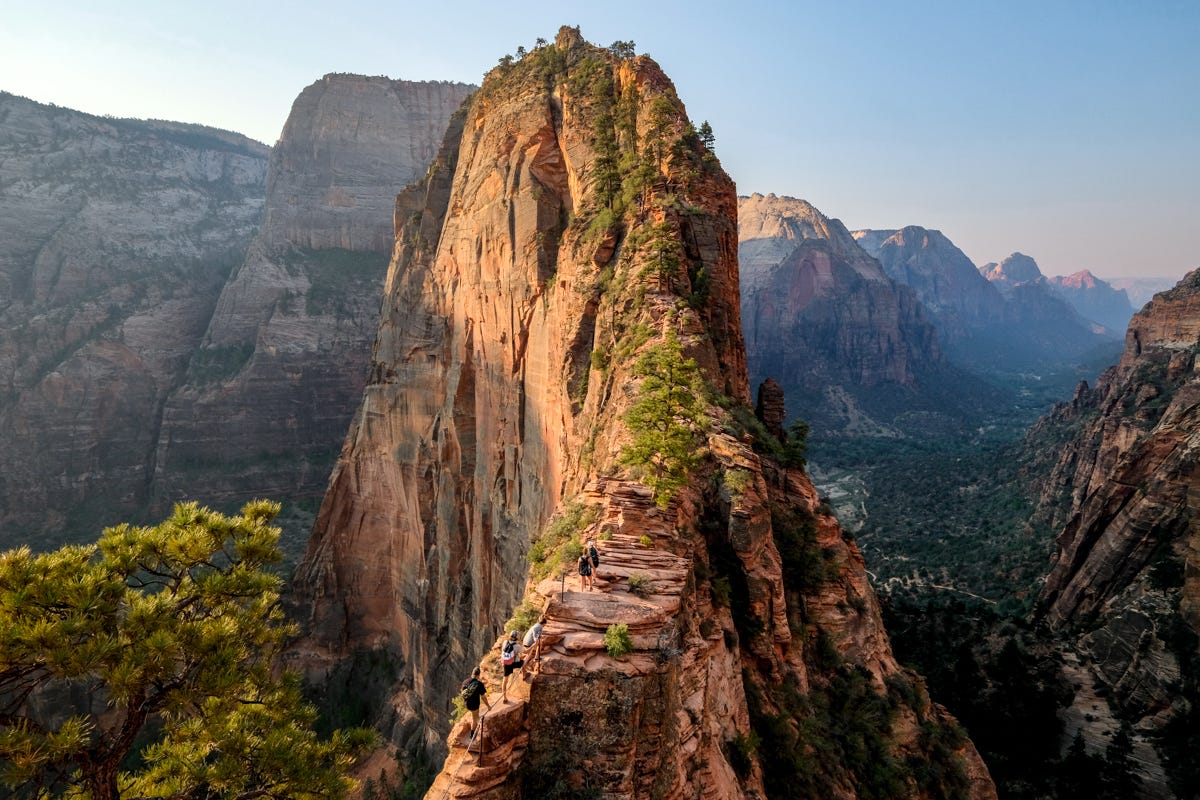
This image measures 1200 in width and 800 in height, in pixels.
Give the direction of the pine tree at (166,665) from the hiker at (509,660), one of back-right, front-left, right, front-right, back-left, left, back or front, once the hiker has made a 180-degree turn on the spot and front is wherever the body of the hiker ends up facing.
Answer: front-right

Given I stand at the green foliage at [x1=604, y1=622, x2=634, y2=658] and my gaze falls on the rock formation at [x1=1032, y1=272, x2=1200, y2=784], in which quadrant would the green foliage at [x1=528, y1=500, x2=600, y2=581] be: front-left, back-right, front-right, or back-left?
front-left

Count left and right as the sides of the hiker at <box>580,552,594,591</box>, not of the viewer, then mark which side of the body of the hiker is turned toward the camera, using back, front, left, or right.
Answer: back

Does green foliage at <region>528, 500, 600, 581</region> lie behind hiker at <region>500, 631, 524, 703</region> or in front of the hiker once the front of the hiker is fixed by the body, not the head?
in front

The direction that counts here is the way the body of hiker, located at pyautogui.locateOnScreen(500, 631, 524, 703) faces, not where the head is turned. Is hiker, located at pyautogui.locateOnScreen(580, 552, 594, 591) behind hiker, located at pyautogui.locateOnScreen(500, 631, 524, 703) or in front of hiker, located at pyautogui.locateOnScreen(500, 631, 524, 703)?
in front

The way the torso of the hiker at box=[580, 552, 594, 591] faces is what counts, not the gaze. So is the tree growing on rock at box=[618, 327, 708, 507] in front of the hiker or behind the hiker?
in front

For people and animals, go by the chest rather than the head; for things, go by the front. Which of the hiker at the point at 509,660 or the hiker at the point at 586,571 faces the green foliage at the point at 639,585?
the hiker at the point at 509,660

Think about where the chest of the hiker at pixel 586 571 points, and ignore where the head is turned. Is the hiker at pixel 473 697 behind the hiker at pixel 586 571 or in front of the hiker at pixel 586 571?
behind

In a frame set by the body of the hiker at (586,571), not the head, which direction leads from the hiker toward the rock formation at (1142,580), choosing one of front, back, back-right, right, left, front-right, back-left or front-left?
front-right

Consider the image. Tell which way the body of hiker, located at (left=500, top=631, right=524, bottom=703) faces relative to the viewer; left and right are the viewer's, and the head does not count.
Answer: facing away from the viewer and to the right of the viewer

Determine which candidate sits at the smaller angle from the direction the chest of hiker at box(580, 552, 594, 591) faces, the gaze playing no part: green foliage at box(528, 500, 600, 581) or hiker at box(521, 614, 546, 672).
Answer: the green foliage

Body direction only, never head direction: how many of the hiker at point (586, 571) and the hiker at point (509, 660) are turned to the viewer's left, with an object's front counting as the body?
0

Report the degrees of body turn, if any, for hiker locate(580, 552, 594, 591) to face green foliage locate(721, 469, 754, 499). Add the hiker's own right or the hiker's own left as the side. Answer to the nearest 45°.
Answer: approximately 45° to the hiker's own right

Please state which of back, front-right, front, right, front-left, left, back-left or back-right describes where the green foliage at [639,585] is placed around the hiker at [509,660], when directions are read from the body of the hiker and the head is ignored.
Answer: front

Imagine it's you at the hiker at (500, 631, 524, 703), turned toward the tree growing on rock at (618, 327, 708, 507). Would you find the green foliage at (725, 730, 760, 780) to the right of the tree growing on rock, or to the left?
right
